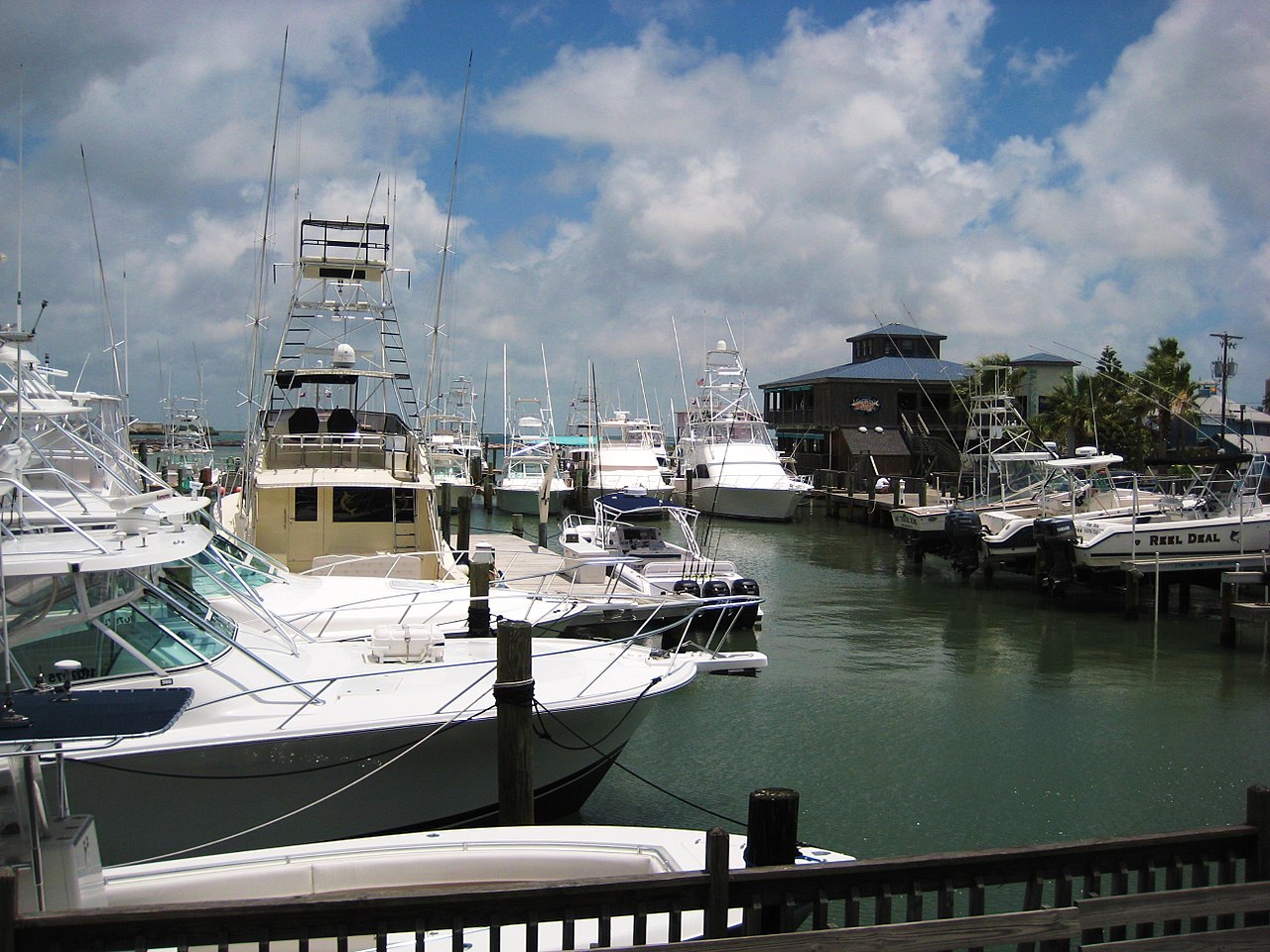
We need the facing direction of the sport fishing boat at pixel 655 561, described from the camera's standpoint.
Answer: facing away from the viewer and to the left of the viewer

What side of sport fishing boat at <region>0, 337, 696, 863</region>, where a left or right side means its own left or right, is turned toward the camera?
right

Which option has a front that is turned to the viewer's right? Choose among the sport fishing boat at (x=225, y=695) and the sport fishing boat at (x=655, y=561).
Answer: the sport fishing boat at (x=225, y=695)

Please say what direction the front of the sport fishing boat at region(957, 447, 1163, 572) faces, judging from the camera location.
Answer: facing away from the viewer and to the right of the viewer

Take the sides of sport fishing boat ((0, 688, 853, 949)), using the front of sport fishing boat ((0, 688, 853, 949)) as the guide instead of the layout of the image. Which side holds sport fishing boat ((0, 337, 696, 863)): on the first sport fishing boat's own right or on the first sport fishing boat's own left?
on the first sport fishing boat's own left

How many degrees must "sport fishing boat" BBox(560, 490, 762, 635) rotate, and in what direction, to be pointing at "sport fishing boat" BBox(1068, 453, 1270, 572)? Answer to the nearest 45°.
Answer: approximately 135° to its right

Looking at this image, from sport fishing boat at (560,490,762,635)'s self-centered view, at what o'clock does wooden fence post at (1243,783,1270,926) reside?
The wooden fence post is roughly at 7 o'clock from the sport fishing boat.

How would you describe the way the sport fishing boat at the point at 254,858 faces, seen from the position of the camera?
facing to the right of the viewer

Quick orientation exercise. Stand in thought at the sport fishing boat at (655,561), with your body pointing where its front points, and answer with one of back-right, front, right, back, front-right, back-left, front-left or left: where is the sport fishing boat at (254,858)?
back-left

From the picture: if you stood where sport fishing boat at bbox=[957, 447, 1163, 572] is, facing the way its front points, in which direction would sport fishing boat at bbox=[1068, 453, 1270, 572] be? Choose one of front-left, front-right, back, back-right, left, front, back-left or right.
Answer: right

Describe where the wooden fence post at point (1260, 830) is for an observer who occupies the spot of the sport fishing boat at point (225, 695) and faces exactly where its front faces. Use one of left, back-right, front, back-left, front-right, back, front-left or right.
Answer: front-right
